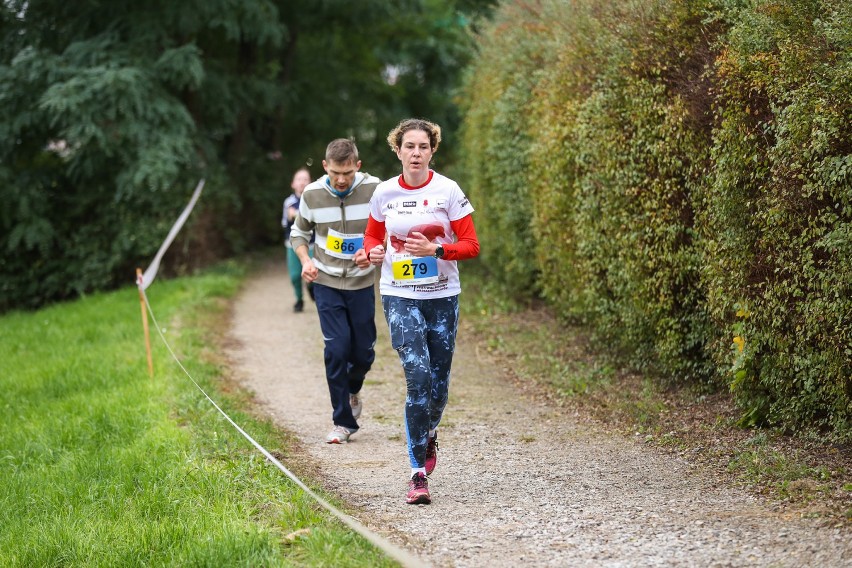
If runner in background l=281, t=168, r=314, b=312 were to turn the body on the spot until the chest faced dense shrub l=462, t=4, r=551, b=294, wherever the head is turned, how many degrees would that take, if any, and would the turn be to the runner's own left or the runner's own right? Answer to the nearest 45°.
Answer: approximately 90° to the runner's own left

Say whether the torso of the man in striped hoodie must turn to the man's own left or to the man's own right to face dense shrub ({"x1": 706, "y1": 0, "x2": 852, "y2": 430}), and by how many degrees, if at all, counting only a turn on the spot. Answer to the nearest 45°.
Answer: approximately 45° to the man's own left

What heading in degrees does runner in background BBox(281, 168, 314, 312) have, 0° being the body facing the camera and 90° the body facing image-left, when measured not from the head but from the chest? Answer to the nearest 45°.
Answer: approximately 0°

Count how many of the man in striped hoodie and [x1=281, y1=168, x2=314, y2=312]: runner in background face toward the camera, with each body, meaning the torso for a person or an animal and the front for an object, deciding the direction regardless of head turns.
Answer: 2

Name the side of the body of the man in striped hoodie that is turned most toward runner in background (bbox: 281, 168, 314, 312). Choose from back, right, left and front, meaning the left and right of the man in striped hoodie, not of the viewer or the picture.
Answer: back

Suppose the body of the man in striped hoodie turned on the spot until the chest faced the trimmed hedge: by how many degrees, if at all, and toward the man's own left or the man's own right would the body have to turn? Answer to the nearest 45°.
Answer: approximately 90° to the man's own left
